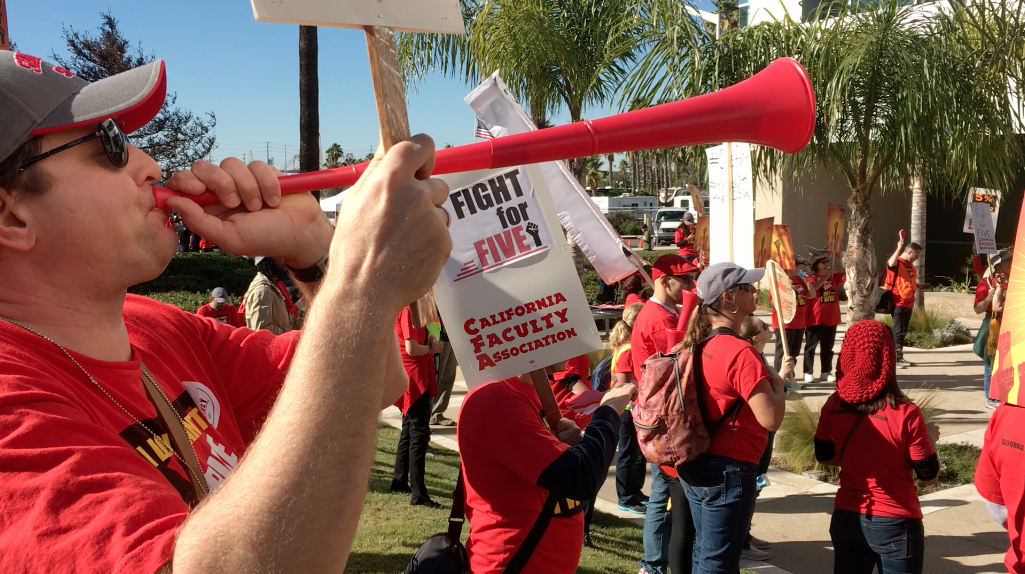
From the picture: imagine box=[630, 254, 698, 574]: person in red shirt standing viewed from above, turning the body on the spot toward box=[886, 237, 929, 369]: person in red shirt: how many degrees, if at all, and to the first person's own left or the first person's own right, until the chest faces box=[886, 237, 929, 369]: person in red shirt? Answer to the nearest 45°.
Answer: approximately 45° to the first person's own left

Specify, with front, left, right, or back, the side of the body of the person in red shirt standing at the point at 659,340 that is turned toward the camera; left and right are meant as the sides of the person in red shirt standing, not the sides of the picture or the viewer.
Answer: right

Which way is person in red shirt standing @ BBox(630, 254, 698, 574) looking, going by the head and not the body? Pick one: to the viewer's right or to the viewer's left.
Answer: to the viewer's right

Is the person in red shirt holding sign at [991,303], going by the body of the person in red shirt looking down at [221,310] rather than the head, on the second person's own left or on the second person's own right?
on the second person's own left

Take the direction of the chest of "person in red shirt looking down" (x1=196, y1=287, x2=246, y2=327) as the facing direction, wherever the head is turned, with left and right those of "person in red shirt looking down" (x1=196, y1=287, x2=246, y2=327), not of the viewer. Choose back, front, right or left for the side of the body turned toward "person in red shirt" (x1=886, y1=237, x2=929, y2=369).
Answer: left

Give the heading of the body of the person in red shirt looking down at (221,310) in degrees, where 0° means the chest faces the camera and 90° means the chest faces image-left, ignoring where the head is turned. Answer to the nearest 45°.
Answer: approximately 0°
